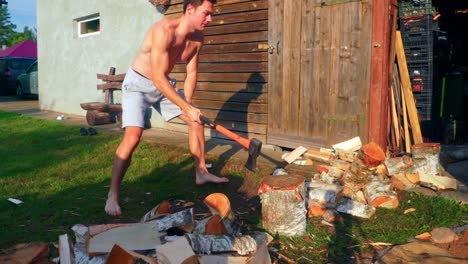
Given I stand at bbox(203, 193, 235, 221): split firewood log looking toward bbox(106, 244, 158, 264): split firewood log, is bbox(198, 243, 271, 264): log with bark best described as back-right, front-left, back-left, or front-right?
front-left

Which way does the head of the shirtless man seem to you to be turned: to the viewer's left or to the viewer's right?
to the viewer's right

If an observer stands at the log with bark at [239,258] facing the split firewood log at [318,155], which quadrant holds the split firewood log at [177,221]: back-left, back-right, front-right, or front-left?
front-left

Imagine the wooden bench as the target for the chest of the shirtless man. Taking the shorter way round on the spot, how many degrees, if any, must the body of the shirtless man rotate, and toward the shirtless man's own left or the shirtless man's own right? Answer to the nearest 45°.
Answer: approximately 135° to the shirtless man's own left

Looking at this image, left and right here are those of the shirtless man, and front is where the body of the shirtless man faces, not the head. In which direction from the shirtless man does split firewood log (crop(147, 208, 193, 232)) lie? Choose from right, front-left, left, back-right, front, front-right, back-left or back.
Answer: front-right

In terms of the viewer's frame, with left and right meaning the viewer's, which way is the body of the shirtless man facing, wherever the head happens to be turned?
facing the viewer and to the right of the viewer

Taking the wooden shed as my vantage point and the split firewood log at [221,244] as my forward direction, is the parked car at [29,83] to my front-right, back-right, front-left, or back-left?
back-right

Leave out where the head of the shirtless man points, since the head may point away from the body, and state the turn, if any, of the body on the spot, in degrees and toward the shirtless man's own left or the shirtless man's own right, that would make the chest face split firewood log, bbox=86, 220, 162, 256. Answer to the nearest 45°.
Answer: approximately 45° to the shirtless man's own right

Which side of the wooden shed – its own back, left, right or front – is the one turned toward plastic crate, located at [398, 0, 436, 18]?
left

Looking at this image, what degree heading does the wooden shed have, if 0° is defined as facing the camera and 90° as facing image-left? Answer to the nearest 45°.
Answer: approximately 0°

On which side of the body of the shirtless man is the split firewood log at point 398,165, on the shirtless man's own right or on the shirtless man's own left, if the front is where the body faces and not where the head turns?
on the shirtless man's own left
